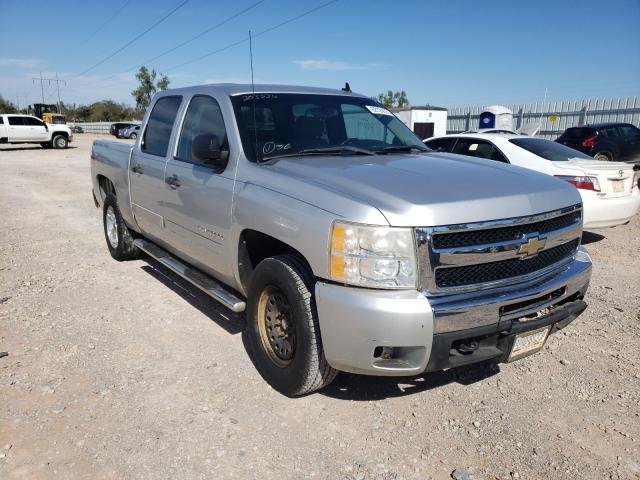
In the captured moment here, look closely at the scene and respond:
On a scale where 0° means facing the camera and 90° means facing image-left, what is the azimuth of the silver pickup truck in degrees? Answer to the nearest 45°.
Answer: approximately 315°

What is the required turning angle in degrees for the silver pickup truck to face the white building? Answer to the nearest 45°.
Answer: approximately 135° to its left

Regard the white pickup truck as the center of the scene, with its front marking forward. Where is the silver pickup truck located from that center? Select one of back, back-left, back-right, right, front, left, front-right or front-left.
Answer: right

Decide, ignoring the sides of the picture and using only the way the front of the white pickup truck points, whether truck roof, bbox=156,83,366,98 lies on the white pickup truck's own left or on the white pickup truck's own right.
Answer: on the white pickup truck's own right

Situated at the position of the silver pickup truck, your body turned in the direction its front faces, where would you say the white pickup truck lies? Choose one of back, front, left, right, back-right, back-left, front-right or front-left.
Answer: back

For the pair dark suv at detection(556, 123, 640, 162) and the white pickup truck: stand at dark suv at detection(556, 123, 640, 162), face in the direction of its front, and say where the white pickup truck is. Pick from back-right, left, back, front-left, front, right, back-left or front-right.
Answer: back-left

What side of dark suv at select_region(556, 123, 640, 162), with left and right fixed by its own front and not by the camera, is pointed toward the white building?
left

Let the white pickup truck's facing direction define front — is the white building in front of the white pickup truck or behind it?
in front

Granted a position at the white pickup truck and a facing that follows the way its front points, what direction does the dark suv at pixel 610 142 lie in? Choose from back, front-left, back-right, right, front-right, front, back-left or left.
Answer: front-right

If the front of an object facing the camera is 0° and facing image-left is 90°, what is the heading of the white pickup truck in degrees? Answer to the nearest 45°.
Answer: approximately 270°
